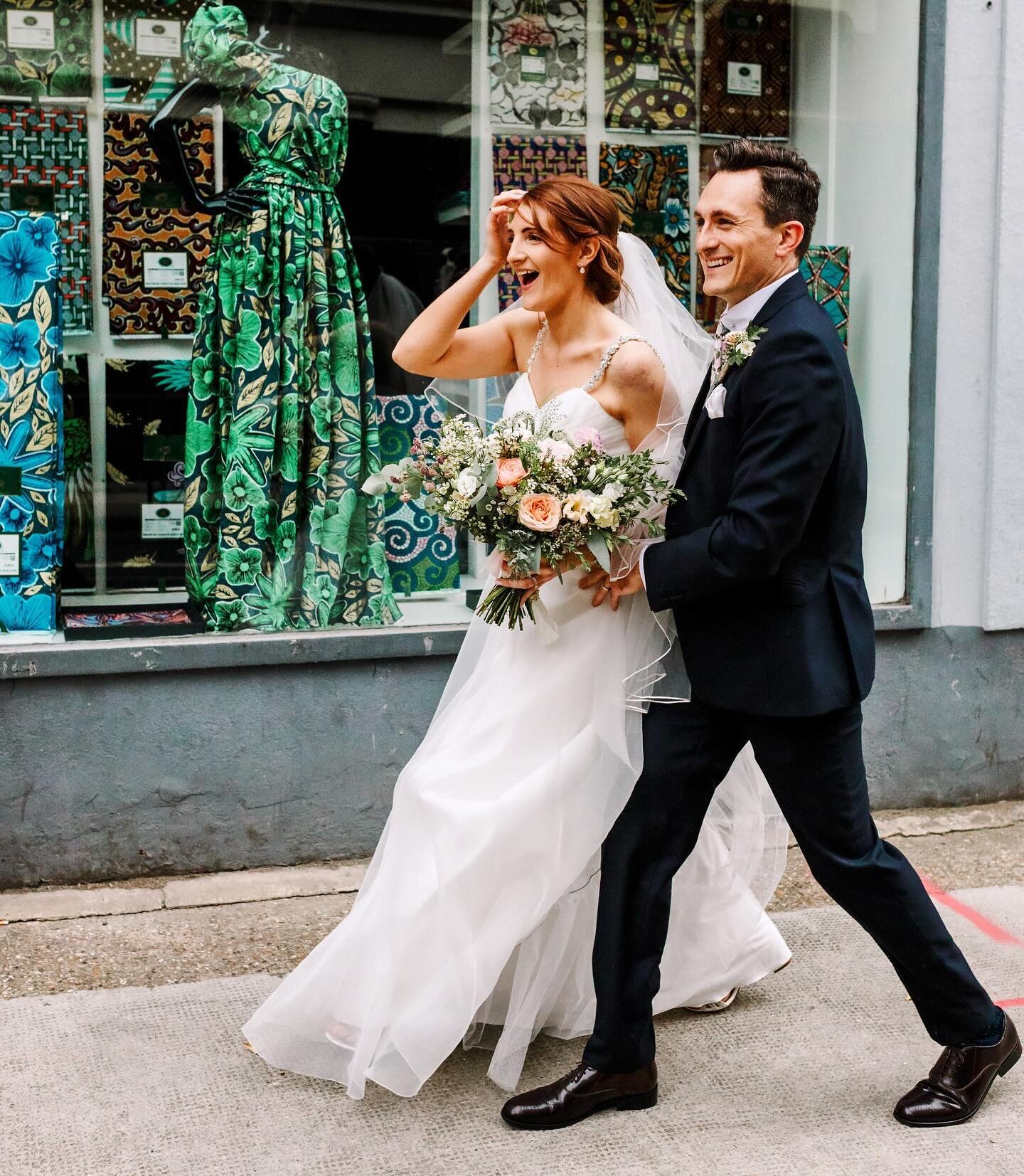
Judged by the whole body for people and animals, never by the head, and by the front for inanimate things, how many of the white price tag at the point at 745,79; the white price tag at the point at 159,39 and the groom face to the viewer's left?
1

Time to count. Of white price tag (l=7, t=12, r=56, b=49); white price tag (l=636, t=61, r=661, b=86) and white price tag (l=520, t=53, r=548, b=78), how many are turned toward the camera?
3

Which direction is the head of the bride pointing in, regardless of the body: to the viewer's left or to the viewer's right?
to the viewer's left

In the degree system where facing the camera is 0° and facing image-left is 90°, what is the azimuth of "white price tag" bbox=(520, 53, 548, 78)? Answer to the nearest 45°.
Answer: approximately 0°

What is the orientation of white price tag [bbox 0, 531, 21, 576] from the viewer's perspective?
toward the camera

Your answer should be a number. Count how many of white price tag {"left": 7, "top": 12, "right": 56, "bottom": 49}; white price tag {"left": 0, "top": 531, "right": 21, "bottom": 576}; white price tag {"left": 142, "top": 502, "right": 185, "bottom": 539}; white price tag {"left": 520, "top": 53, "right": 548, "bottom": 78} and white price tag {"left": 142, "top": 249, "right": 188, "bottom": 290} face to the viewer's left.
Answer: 0

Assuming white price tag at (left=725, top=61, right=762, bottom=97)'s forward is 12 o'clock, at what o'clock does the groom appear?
The groom is roughly at 12 o'clock from the white price tag.

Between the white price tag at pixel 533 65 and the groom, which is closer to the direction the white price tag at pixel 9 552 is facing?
the groom

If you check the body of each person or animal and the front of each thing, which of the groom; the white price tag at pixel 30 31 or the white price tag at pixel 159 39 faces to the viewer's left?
the groom

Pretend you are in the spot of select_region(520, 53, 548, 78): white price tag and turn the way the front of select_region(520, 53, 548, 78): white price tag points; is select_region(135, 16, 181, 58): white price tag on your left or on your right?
on your right

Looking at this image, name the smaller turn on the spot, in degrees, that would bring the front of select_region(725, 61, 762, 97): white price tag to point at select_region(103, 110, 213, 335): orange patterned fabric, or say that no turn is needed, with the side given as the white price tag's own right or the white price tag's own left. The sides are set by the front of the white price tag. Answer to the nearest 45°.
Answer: approximately 45° to the white price tag's own right

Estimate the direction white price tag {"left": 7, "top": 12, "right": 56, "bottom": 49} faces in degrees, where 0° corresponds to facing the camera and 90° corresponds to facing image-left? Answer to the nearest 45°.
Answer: approximately 0°

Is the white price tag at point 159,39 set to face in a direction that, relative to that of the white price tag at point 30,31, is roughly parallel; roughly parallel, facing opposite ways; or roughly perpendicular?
roughly parallel

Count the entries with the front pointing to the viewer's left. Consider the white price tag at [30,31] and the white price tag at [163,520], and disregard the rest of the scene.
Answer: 0

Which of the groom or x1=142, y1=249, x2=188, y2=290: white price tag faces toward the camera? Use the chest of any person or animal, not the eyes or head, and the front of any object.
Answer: the white price tag
